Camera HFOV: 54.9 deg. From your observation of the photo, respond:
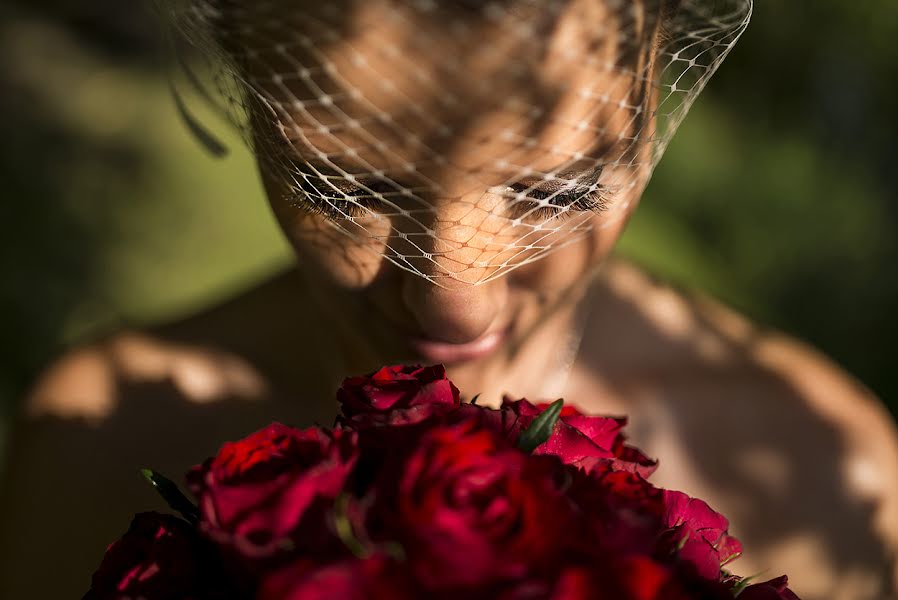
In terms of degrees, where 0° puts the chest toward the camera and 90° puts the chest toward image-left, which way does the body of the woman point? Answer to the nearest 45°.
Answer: approximately 0°
